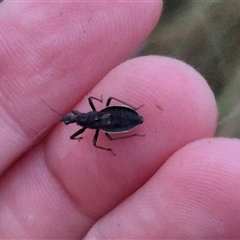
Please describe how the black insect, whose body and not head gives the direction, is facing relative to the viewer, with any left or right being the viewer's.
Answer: facing to the left of the viewer
